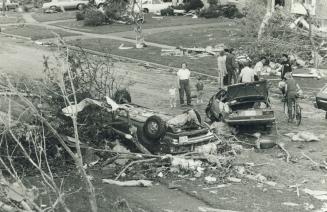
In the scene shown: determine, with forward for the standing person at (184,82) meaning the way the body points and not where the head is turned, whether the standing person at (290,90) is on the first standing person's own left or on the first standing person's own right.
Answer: on the first standing person's own left

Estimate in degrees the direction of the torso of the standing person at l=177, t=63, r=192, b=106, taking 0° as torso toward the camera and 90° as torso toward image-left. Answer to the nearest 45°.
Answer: approximately 0°

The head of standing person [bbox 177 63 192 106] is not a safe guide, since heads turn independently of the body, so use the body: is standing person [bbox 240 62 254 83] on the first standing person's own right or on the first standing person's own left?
on the first standing person's own left

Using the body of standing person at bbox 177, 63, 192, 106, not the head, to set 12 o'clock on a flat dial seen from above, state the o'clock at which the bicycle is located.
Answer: The bicycle is roughly at 10 o'clock from the standing person.
